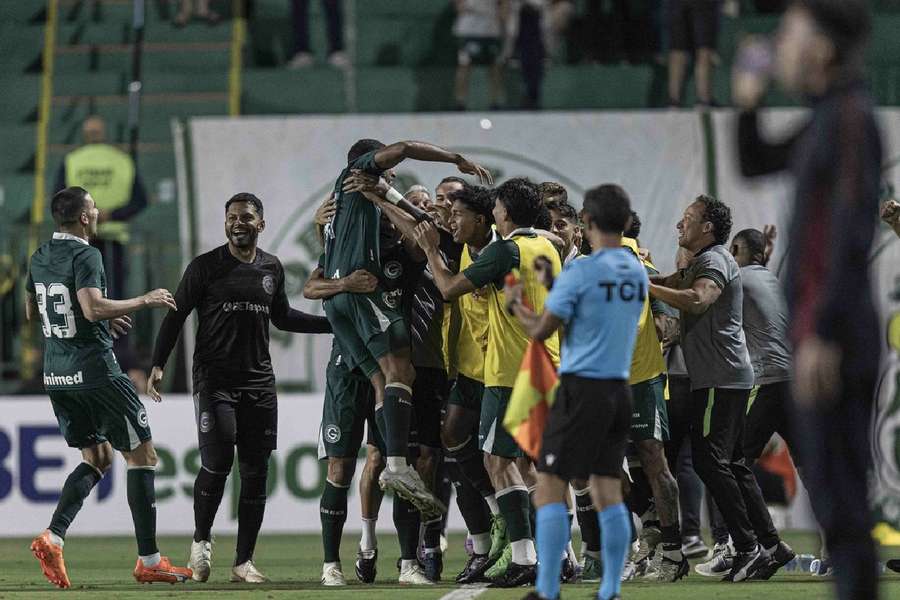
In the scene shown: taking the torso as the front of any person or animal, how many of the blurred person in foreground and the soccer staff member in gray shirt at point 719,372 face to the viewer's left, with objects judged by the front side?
2

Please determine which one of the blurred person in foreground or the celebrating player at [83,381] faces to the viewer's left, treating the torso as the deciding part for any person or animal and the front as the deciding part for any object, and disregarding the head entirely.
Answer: the blurred person in foreground

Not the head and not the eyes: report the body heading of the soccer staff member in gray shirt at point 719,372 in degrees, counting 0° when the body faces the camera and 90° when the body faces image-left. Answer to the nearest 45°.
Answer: approximately 90°
